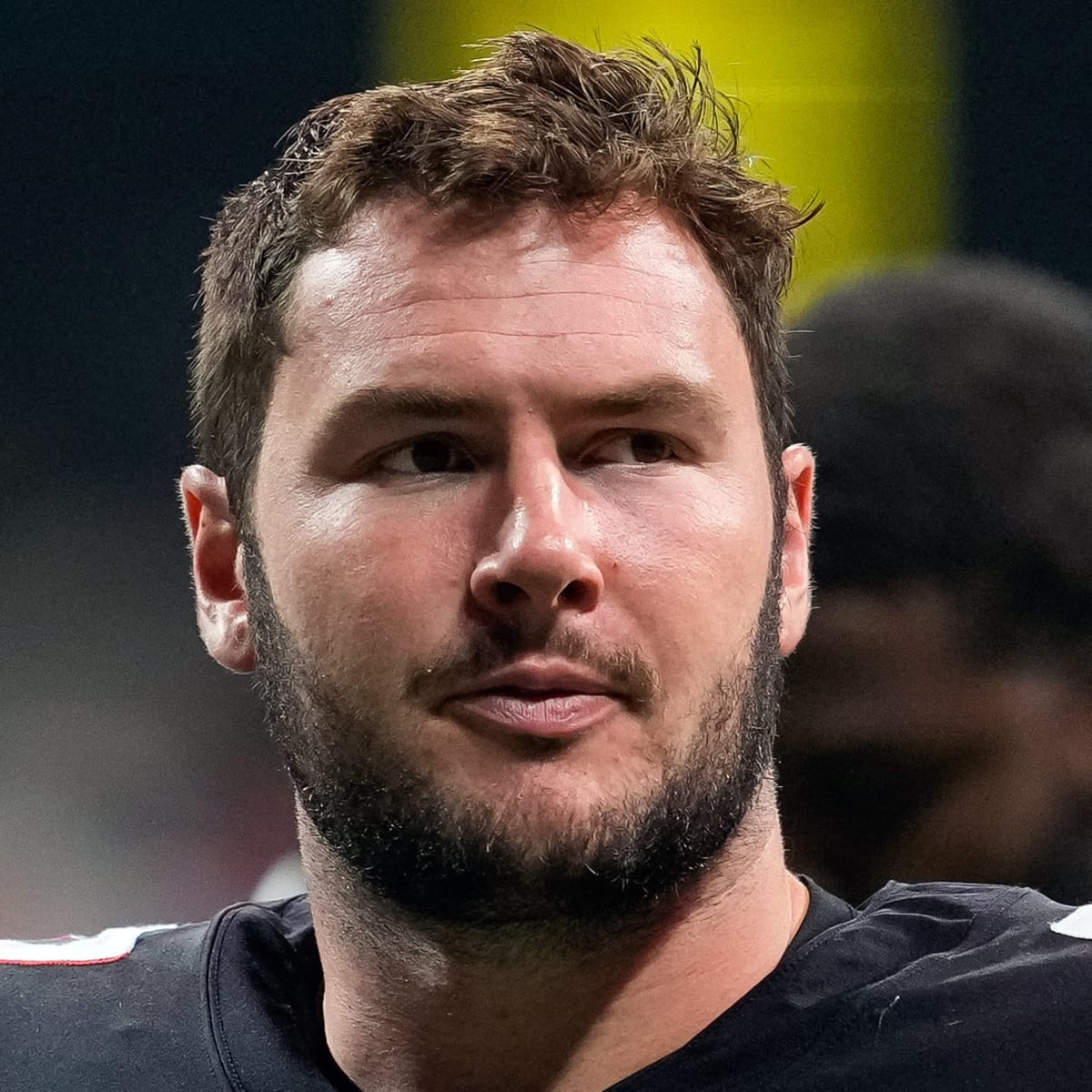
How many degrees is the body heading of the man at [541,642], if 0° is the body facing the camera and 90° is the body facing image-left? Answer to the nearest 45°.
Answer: approximately 0°

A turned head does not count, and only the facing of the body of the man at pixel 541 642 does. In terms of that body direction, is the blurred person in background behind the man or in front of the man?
behind
